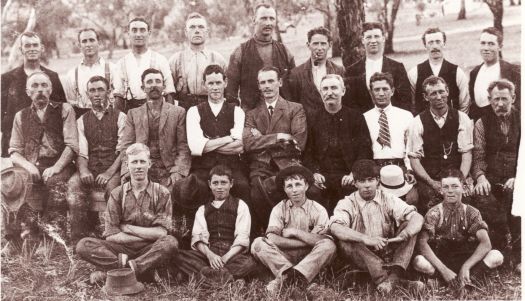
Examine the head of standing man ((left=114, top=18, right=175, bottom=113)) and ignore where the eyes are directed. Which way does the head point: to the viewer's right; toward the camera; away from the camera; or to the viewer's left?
toward the camera

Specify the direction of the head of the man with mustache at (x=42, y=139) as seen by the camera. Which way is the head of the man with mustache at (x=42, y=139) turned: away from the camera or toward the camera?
toward the camera

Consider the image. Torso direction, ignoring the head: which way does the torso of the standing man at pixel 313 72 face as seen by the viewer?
toward the camera

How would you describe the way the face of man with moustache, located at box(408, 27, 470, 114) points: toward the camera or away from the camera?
toward the camera

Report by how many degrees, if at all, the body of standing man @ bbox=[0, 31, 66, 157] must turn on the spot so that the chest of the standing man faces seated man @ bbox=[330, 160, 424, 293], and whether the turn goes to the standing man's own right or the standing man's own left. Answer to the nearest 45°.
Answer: approximately 45° to the standing man's own left

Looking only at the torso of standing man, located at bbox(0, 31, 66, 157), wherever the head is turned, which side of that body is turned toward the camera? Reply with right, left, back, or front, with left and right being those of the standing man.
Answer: front

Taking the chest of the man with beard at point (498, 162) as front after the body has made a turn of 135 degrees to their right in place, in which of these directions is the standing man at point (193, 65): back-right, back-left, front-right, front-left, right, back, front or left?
front-left

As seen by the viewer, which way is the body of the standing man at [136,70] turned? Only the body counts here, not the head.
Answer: toward the camera

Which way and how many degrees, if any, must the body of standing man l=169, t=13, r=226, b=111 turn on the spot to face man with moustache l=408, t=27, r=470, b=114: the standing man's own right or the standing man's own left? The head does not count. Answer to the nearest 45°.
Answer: approximately 90° to the standing man's own left

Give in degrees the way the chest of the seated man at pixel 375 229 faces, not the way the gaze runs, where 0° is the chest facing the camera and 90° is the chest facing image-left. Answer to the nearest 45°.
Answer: approximately 0°

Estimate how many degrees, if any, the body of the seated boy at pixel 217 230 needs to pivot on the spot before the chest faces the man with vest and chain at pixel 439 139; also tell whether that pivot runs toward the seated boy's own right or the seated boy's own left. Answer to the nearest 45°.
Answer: approximately 90° to the seated boy's own left

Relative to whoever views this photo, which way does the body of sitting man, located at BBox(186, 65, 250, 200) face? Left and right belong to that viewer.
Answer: facing the viewer

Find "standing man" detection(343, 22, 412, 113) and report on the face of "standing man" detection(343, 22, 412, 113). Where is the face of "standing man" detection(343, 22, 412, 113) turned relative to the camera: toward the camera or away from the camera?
toward the camera
